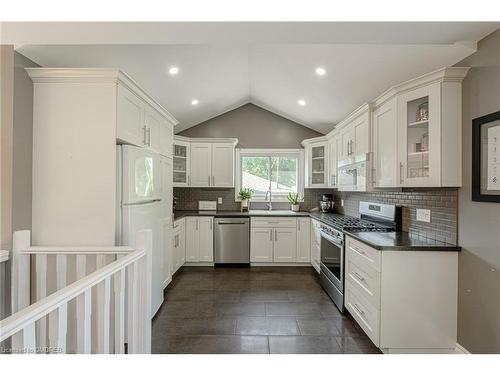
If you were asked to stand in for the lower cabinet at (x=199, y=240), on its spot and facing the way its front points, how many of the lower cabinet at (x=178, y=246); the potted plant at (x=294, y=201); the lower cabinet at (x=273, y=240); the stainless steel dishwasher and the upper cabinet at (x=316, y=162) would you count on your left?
4

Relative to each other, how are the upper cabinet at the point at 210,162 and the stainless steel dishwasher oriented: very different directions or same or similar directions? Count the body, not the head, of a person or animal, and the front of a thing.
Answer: same or similar directions

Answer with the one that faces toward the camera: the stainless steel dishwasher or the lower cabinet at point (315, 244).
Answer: the stainless steel dishwasher

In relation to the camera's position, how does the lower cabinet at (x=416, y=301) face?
facing to the left of the viewer

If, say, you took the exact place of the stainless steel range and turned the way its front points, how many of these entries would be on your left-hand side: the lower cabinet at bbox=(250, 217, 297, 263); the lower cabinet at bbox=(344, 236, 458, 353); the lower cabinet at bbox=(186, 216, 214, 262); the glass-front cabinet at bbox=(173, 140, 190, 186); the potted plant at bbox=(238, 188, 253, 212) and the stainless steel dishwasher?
1

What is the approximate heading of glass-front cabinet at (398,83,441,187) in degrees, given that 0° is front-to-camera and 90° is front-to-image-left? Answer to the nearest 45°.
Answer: approximately 45°

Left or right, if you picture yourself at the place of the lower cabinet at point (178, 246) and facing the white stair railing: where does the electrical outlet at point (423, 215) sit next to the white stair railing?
left

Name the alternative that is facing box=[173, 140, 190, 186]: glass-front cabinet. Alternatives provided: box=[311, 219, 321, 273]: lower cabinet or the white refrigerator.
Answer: the lower cabinet

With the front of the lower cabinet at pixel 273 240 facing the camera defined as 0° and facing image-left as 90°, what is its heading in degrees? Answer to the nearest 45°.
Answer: approximately 0°

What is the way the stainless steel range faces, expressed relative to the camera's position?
facing the viewer and to the left of the viewer

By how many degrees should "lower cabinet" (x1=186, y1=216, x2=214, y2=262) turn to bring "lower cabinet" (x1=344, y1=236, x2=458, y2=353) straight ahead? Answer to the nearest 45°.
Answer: approximately 45° to its left

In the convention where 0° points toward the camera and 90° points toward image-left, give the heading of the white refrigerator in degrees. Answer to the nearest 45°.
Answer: approximately 315°

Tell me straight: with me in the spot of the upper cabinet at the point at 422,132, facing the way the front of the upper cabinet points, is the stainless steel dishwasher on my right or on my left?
on my right

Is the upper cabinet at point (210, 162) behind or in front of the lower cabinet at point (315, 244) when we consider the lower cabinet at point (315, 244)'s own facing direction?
in front

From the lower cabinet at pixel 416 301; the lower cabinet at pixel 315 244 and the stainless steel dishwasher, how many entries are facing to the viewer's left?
2

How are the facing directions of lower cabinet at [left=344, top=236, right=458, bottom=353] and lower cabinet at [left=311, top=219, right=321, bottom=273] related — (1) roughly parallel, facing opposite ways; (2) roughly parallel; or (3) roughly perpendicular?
roughly parallel

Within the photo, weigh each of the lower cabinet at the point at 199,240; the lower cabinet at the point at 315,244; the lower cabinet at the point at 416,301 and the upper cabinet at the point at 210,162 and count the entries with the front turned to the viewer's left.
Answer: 2

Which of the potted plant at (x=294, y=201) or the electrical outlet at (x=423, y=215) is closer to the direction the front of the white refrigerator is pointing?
the electrical outlet

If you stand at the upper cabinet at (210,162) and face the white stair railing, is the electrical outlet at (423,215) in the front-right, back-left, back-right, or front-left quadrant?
front-left

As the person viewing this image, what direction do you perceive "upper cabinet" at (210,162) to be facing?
facing the viewer

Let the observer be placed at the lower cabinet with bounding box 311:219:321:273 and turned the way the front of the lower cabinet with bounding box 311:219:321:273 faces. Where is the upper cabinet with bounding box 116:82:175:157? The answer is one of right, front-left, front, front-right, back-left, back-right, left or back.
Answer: front-left

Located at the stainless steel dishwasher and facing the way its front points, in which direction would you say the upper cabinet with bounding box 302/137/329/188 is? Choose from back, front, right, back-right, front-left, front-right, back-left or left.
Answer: left
